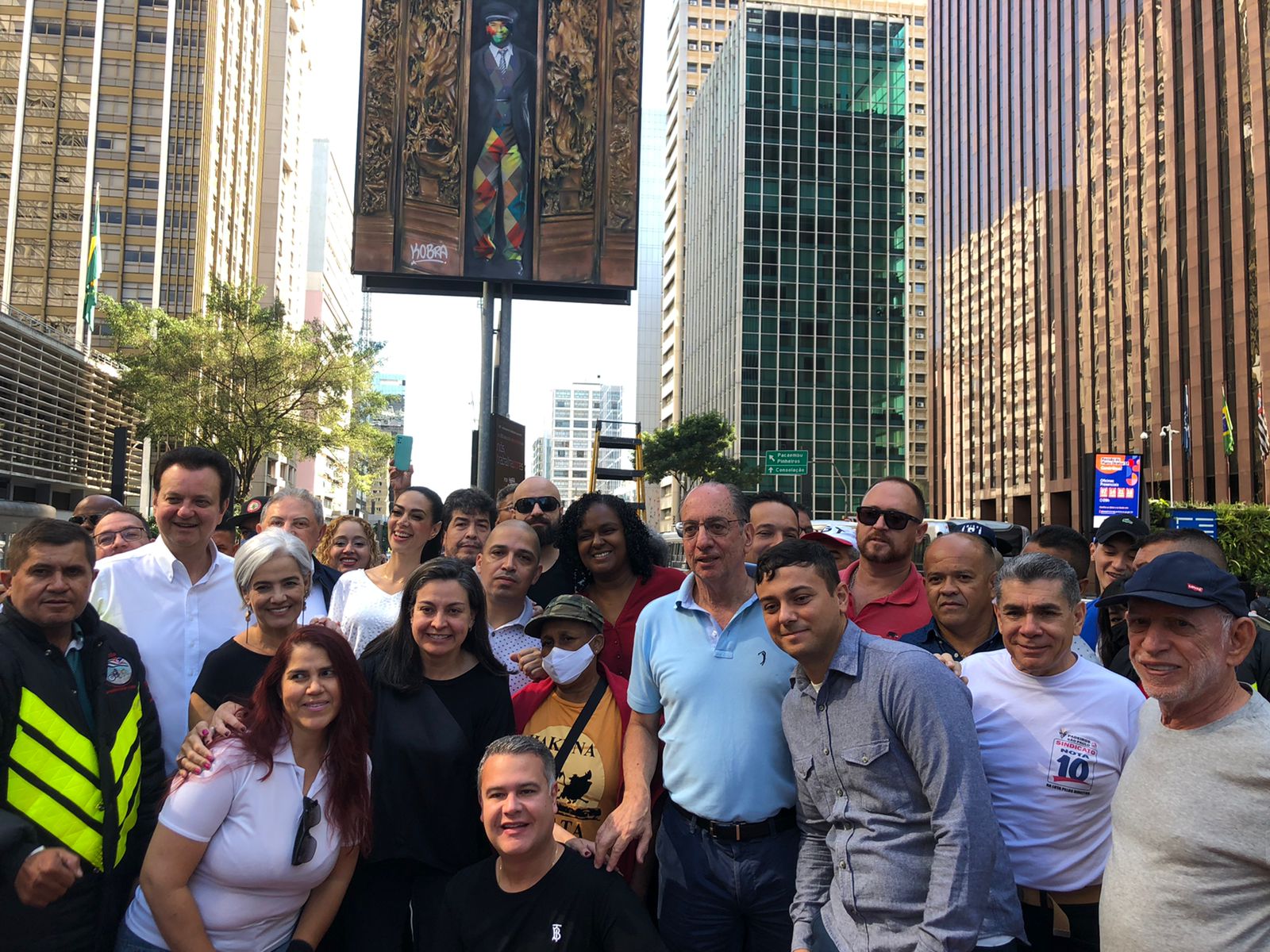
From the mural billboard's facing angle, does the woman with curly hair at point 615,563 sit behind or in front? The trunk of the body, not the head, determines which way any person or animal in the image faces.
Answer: in front

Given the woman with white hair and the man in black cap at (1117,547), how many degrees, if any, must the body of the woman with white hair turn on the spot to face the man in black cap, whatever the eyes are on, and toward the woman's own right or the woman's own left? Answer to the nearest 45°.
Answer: approximately 90° to the woman's own left

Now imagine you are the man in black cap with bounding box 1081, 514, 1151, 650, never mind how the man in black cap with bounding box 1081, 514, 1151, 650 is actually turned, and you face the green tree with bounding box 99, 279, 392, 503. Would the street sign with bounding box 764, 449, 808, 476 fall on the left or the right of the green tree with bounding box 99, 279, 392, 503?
right

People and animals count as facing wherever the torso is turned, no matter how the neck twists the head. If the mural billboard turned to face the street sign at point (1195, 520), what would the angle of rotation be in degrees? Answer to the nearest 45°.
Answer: approximately 135° to its left

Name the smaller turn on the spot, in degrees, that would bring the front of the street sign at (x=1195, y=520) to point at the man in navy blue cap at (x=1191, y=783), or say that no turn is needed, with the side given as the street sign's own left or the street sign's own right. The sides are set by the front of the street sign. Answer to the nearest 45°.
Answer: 0° — it already faces them

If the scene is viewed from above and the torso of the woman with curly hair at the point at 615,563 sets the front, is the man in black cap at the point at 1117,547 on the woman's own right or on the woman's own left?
on the woman's own left

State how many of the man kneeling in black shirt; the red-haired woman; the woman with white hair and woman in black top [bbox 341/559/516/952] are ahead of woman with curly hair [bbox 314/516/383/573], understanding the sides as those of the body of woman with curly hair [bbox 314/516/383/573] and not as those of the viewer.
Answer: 4

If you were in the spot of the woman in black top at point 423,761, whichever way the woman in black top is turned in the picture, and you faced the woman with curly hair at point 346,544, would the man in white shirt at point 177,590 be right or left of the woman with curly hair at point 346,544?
left

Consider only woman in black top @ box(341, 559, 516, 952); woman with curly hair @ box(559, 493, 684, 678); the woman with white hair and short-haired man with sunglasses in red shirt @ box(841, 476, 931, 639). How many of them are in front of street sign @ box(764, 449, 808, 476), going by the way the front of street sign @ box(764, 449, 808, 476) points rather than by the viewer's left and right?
4

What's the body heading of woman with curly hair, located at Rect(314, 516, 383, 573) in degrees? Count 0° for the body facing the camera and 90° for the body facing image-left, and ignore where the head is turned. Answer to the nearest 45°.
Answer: approximately 0°

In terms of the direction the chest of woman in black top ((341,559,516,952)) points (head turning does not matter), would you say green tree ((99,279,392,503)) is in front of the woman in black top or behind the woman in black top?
behind

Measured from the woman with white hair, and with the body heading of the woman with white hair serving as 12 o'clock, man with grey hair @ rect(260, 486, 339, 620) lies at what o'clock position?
The man with grey hair is roughly at 6 o'clock from the woman with white hair.

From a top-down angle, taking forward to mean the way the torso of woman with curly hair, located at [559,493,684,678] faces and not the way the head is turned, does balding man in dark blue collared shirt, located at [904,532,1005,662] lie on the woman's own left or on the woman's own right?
on the woman's own left

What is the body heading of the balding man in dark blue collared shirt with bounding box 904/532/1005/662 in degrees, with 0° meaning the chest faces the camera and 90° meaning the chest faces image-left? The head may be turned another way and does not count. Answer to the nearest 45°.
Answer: approximately 45°

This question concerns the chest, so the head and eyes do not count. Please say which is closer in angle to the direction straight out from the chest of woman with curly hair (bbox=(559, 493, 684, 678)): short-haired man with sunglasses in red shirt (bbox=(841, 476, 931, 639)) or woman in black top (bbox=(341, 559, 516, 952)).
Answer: the woman in black top

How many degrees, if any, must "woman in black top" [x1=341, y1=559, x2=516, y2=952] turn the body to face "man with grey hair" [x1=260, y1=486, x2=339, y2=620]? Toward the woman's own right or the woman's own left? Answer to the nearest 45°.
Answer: approximately 180°
